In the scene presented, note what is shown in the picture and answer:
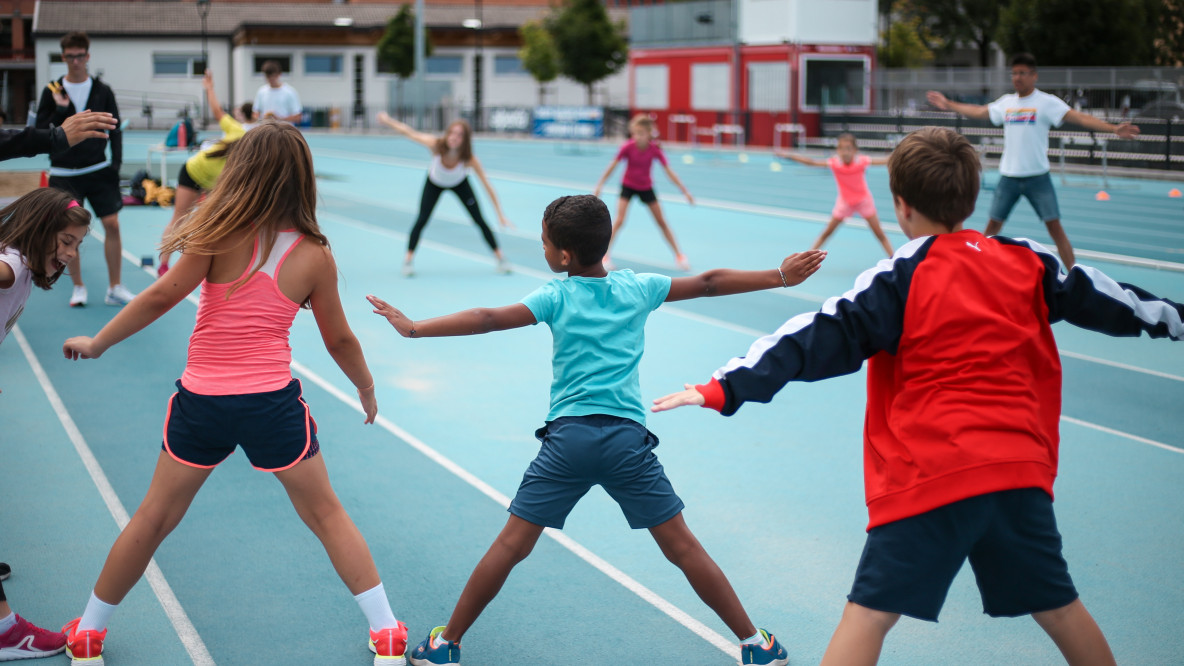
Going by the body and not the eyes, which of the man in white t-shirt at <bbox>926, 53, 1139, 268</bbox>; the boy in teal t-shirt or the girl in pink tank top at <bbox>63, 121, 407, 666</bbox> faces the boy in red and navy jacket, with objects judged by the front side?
the man in white t-shirt

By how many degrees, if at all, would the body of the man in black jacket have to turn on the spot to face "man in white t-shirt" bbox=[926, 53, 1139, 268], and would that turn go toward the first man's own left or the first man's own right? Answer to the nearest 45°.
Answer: approximately 90° to the first man's own left

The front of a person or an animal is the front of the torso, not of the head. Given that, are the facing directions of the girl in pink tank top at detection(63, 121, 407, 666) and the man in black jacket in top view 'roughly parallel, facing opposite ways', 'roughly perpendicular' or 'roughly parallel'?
roughly parallel, facing opposite ways

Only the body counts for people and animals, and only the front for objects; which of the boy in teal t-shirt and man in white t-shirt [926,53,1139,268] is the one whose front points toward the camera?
the man in white t-shirt

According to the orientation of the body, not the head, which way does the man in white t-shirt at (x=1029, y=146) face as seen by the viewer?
toward the camera

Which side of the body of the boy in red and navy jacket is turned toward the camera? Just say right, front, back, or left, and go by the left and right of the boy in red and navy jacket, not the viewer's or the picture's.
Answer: back

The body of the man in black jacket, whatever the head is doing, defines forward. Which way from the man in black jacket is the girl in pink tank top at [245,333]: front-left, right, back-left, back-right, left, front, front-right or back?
front

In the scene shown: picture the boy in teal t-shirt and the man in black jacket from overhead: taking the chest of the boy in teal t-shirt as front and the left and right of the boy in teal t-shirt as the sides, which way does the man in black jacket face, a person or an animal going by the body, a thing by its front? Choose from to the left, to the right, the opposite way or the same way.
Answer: the opposite way

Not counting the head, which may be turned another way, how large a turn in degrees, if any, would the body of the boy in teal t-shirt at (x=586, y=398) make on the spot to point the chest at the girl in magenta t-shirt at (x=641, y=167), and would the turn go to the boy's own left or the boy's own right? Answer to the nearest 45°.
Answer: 0° — they already face them

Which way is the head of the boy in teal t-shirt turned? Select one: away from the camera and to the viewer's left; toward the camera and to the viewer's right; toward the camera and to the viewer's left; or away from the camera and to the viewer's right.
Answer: away from the camera and to the viewer's left

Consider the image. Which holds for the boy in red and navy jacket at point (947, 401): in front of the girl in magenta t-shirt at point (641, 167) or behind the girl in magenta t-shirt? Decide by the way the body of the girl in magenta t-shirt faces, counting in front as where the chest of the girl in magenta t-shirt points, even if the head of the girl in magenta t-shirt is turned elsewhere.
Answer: in front

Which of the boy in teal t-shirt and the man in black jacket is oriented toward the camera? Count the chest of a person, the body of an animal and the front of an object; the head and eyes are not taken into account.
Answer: the man in black jacket

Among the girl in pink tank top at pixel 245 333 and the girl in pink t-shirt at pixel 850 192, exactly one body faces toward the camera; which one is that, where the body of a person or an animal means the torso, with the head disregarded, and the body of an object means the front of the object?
the girl in pink t-shirt at pixel 850 192

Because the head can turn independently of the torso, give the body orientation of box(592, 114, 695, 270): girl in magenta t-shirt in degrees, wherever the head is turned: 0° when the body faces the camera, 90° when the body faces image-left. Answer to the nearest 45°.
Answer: approximately 0°

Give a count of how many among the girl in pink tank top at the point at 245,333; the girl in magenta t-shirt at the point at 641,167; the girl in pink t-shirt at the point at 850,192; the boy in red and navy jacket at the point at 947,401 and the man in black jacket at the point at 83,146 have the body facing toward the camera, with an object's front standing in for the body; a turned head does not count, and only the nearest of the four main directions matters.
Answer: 3

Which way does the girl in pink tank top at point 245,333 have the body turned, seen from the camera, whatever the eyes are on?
away from the camera

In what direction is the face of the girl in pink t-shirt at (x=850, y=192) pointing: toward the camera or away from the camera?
toward the camera
